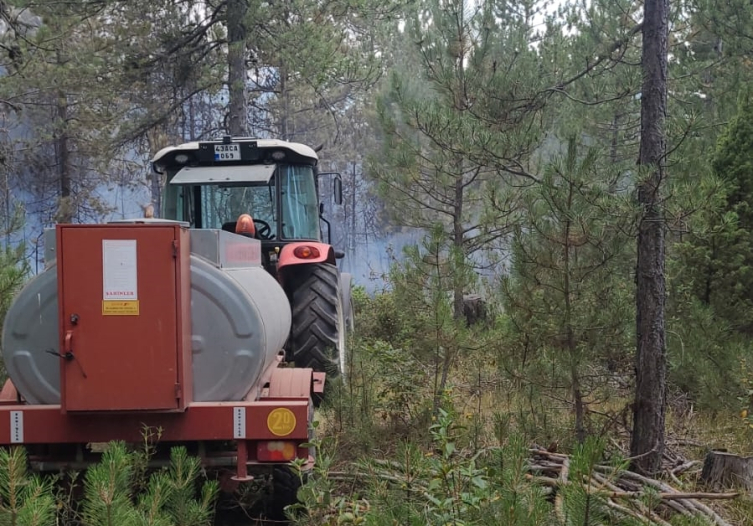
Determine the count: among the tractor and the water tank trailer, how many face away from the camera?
2

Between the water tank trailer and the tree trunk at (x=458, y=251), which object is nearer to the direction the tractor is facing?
the tree trunk

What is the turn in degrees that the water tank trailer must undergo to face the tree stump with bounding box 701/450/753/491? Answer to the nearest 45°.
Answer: approximately 90° to its right

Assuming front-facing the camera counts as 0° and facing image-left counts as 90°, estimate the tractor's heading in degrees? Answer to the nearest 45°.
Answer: approximately 180°

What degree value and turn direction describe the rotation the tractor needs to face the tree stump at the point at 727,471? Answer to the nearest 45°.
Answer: approximately 135° to its right

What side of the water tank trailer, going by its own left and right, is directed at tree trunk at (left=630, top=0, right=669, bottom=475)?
right

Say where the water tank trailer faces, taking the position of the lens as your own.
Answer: facing away from the viewer
